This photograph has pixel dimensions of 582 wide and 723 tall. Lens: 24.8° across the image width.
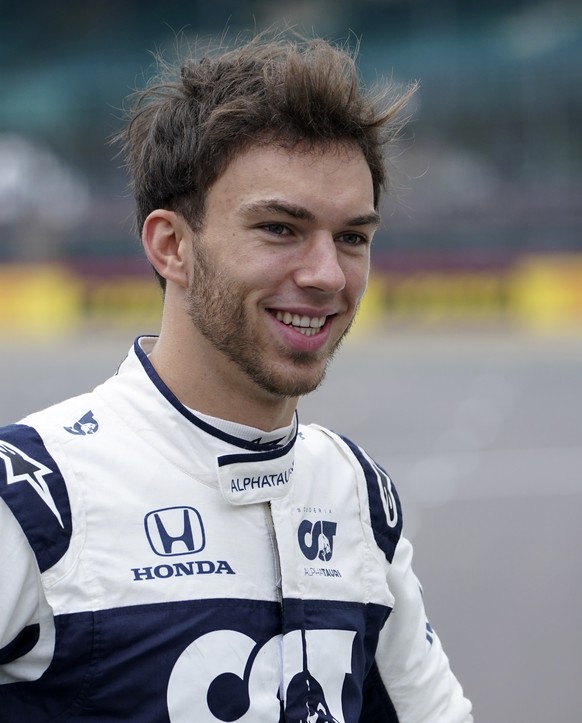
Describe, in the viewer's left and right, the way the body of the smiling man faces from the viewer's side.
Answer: facing the viewer and to the right of the viewer

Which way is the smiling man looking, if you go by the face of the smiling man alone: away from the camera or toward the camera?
toward the camera
